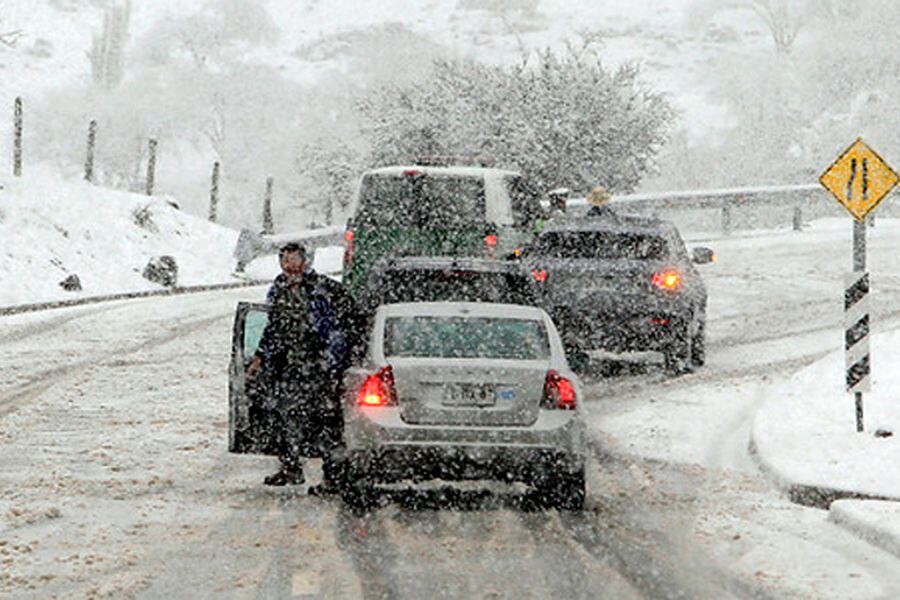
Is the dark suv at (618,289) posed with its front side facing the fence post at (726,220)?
yes

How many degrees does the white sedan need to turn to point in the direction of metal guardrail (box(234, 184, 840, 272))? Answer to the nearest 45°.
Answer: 0° — it already faces it

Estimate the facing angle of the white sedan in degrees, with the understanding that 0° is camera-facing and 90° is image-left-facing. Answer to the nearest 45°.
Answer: approximately 180°

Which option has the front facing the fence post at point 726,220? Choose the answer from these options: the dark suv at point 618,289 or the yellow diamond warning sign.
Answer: the dark suv

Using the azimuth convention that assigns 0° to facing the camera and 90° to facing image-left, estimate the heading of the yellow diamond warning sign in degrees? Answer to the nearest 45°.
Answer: approximately 0°

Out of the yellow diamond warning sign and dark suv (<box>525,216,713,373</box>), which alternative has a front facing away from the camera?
the dark suv

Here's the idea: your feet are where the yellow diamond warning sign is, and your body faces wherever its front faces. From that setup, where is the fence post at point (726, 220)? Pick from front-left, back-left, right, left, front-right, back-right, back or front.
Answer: back

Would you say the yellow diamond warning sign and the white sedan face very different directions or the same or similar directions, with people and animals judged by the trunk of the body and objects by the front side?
very different directions

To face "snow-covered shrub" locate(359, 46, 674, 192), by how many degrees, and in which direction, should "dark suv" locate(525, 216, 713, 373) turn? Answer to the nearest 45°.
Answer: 0° — it already faces it

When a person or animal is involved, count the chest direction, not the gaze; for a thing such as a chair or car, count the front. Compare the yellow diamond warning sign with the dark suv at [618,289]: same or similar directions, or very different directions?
very different directions

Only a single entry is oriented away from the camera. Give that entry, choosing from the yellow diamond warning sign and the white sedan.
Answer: the white sedan

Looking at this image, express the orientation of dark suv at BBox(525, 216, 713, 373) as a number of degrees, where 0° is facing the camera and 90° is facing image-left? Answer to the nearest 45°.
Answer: approximately 180°

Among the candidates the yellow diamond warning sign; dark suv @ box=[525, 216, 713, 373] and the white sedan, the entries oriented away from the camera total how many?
2
